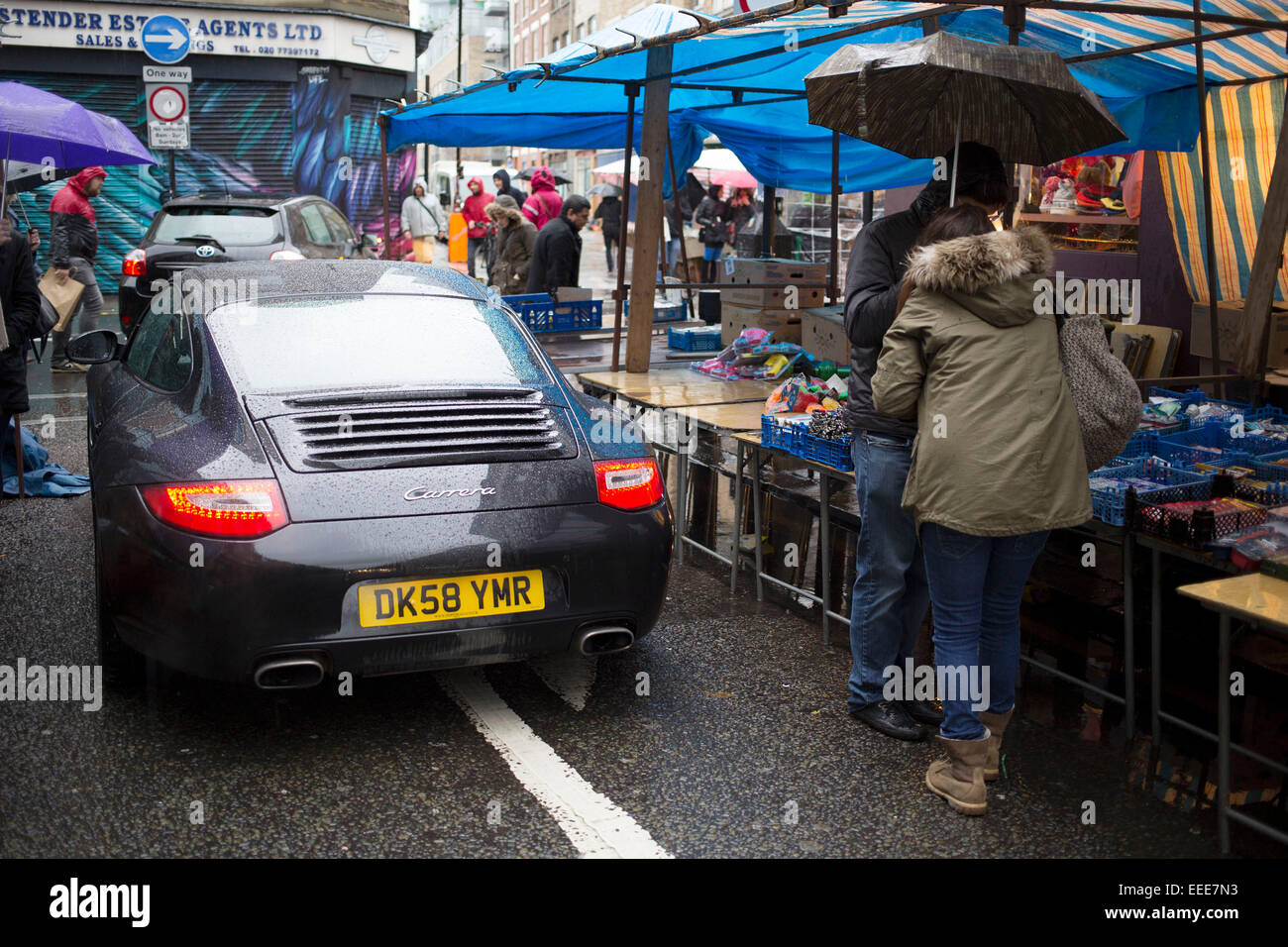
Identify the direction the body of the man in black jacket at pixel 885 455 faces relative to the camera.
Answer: to the viewer's right

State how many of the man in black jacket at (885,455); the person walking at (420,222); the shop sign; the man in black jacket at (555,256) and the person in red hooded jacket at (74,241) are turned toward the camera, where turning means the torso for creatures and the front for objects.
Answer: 2
